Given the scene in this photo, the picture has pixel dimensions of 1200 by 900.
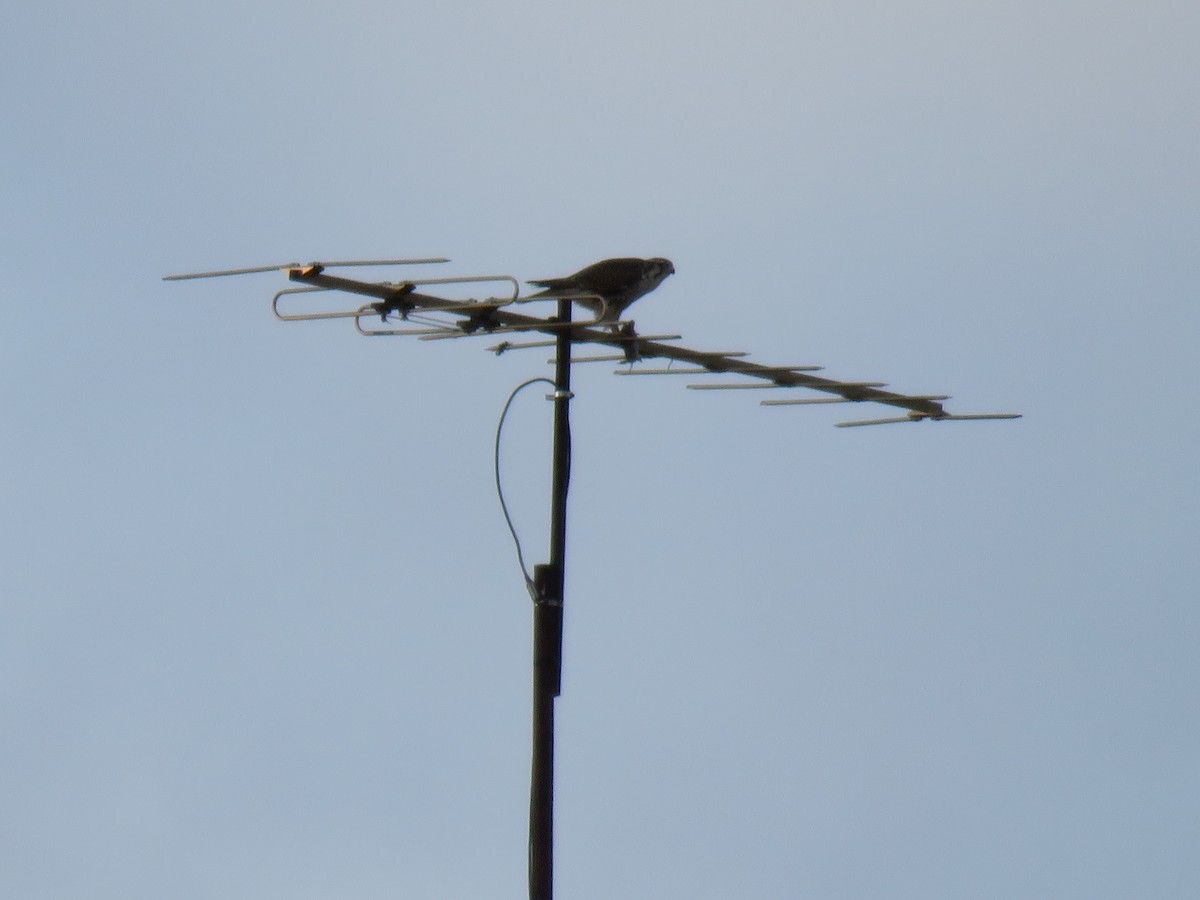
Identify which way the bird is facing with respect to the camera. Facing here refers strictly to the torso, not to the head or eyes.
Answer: to the viewer's right
